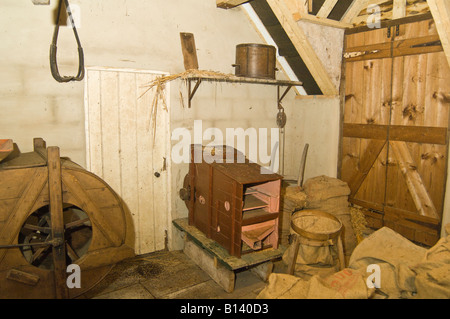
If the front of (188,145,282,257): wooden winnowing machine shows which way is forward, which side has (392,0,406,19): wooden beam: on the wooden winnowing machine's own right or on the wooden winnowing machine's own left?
on the wooden winnowing machine's own left

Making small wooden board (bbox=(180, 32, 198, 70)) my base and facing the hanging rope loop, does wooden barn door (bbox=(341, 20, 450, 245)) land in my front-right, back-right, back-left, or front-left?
back-left

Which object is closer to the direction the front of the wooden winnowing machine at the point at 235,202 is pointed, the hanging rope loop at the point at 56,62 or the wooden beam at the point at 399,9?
the wooden beam

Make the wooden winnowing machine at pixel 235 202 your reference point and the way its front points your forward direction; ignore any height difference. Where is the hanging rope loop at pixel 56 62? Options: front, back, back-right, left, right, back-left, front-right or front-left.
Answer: back-right

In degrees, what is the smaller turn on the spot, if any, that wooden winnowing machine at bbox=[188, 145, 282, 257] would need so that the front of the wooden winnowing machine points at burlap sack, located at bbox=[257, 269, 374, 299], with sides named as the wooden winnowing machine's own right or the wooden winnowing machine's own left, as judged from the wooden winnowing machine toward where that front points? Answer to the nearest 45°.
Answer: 0° — it already faces it

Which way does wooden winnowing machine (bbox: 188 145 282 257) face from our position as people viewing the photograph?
facing the viewer and to the right of the viewer

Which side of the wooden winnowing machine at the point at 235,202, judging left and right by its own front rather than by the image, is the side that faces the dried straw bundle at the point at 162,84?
back

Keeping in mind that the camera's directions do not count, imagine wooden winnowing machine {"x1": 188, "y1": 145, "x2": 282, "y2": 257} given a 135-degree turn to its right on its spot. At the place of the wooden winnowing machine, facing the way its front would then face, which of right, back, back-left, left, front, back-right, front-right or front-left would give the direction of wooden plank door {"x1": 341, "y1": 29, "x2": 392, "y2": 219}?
back-right

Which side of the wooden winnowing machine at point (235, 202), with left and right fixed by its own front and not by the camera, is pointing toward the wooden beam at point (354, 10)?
left
